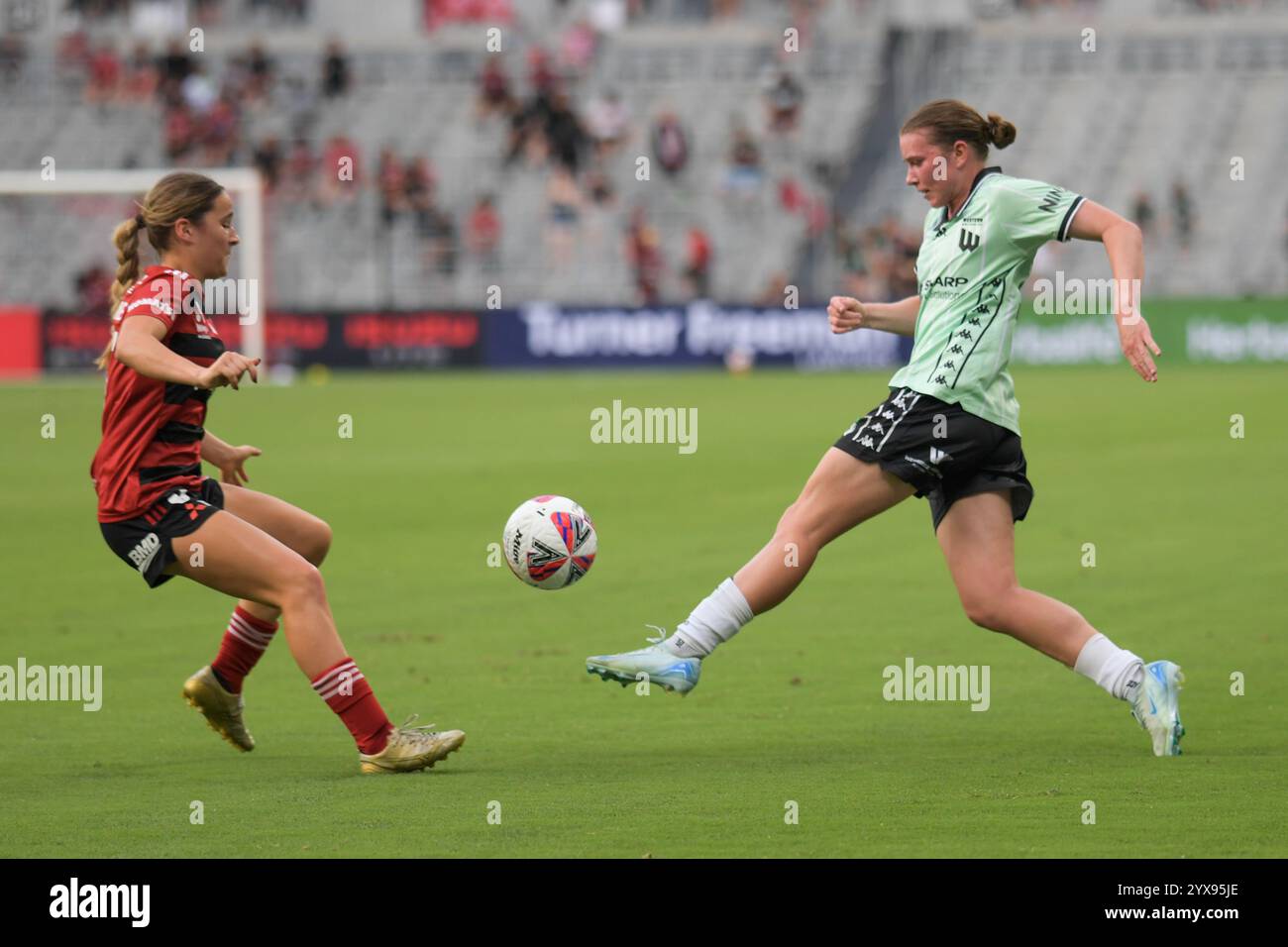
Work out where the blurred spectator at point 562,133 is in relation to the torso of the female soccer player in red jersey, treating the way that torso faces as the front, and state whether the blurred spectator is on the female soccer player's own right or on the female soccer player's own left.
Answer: on the female soccer player's own left

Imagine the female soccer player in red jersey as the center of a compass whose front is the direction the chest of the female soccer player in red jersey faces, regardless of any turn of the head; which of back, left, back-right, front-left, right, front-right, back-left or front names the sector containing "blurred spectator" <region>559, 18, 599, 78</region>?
left

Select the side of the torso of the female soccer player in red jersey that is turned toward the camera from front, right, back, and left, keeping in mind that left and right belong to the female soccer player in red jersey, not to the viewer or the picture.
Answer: right

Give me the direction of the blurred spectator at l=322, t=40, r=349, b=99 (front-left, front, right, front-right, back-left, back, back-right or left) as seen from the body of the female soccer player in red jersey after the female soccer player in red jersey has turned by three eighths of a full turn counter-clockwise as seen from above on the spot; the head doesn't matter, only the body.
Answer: front-right

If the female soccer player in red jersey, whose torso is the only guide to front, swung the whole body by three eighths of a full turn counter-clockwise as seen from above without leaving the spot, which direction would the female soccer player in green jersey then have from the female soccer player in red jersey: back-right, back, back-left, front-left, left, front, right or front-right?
back-right

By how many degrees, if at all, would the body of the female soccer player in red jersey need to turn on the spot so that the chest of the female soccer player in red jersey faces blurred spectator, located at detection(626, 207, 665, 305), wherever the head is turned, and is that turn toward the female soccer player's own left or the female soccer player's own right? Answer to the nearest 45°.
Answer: approximately 90° to the female soccer player's own left

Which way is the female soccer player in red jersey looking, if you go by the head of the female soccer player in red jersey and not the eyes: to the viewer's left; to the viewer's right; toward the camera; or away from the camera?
to the viewer's right

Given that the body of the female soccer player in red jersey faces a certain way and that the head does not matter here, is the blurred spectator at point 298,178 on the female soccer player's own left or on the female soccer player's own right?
on the female soccer player's own left

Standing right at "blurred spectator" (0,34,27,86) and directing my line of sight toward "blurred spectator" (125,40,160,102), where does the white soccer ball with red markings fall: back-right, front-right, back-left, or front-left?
front-right

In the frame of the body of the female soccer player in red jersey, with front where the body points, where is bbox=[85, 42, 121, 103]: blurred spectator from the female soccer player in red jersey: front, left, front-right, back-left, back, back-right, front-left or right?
left

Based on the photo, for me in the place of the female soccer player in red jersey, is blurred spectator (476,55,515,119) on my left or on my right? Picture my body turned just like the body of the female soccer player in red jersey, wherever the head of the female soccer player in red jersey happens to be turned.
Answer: on my left

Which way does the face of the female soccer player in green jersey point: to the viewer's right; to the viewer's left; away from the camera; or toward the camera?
to the viewer's left

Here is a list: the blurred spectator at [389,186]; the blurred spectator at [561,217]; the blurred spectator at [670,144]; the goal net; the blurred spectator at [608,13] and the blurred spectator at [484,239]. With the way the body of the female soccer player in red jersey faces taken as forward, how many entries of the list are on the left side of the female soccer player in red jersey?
6

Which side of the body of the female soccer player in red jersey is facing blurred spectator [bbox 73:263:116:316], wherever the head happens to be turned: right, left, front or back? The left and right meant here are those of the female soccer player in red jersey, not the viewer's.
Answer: left

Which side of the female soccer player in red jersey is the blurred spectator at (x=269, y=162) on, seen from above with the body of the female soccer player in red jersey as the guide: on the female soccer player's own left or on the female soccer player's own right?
on the female soccer player's own left
